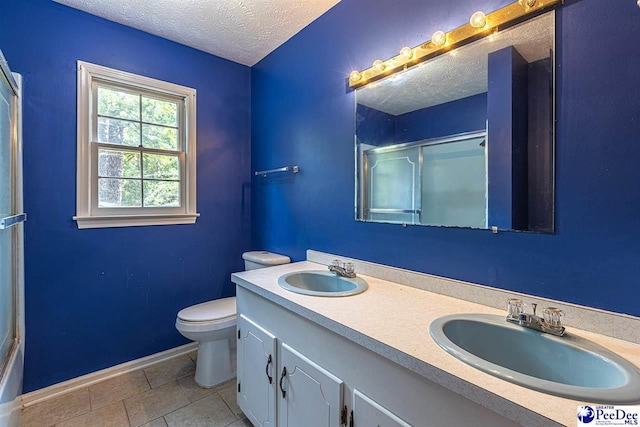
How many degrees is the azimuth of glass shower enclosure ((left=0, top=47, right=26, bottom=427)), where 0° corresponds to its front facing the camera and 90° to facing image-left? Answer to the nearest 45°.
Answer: approximately 270°

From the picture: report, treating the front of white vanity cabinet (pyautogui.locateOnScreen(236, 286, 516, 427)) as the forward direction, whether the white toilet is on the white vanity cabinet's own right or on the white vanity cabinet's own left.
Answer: on the white vanity cabinet's own right

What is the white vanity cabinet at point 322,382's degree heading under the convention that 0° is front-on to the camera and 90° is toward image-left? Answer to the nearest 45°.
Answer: approximately 45°

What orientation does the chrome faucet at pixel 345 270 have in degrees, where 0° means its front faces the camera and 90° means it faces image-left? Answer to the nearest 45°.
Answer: approximately 45°

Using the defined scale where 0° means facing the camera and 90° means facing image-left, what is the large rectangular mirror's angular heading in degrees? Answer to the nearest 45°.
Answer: approximately 45°

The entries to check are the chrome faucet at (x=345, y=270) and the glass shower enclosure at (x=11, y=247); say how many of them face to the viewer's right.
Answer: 1

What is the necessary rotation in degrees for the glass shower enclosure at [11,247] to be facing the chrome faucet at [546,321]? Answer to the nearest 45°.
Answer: approximately 45° to its right

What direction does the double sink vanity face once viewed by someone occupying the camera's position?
facing the viewer and to the left of the viewer

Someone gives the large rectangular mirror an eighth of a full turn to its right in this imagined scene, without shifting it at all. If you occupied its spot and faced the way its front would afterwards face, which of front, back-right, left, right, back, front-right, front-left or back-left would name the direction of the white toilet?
front
